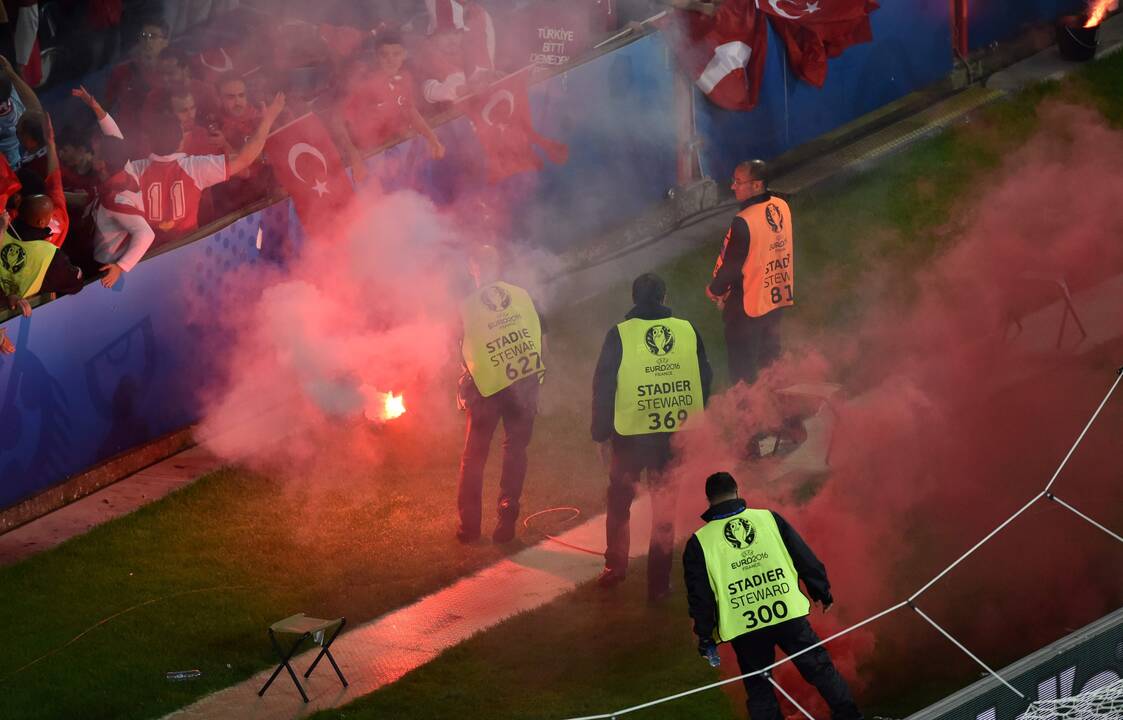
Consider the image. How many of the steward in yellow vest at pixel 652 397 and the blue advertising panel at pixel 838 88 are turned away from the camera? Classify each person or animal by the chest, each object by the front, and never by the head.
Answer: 1

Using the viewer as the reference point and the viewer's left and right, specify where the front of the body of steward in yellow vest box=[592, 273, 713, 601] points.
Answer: facing away from the viewer

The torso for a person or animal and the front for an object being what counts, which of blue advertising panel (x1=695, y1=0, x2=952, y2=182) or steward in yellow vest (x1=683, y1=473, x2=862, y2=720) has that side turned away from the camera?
the steward in yellow vest

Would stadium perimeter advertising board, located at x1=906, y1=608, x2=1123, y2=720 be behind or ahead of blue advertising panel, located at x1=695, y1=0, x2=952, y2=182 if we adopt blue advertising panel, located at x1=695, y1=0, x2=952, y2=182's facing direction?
ahead

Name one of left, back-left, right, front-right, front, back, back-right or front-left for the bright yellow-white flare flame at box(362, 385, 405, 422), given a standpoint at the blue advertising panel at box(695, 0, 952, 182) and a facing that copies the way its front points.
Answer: right

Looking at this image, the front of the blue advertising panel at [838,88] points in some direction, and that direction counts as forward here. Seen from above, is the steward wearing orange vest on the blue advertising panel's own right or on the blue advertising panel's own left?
on the blue advertising panel's own right

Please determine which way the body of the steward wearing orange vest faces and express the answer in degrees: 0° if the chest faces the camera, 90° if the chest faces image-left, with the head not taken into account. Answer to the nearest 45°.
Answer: approximately 135°

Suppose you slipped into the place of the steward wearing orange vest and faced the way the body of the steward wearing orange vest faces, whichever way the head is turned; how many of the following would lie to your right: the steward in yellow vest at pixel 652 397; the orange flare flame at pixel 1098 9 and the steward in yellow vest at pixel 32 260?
1

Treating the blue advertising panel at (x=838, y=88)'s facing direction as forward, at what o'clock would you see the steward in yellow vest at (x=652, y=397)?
The steward in yellow vest is roughly at 2 o'clock from the blue advertising panel.

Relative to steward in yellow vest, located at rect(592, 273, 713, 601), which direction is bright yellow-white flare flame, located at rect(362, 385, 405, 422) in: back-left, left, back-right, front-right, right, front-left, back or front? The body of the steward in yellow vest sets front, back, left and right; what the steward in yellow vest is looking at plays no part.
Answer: front-left

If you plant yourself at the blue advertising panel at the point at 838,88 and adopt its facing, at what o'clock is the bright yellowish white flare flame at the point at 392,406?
The bright yellowish white flare flame is roughly at 3 o'clock from the blue advertising panel.

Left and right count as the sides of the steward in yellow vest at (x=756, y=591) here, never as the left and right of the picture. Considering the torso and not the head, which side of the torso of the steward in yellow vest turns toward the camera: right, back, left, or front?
back

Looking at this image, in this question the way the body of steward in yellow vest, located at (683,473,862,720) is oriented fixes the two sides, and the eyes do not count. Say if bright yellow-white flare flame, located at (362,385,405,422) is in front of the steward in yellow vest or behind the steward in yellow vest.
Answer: in front

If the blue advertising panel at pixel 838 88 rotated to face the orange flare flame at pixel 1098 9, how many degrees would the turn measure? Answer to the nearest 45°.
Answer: approximately 90° to its left

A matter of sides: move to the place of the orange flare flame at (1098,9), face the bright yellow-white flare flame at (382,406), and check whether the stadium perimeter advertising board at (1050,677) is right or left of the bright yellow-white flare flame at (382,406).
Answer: left
